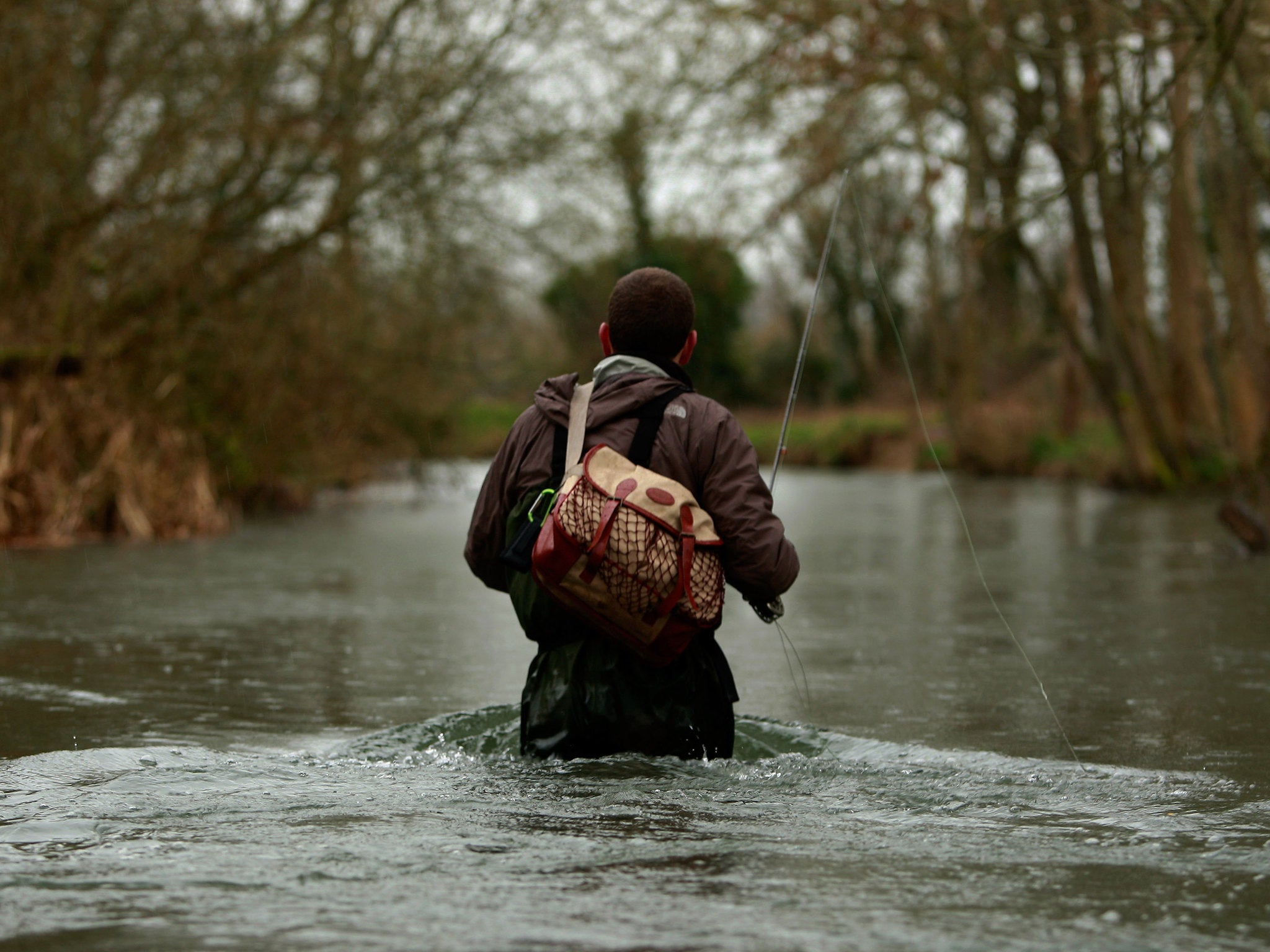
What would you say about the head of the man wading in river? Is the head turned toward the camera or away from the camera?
away from the camera

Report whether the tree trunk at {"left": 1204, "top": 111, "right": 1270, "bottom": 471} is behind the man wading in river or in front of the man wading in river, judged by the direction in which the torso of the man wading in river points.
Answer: in front

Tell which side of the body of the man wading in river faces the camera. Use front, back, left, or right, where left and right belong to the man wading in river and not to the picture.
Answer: back

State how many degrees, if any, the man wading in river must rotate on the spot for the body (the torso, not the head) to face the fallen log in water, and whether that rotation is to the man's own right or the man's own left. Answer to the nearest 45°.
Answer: approximately 45° to the man's own right

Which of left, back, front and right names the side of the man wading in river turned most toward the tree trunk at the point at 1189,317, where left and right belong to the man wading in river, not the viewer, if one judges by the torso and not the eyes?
front
